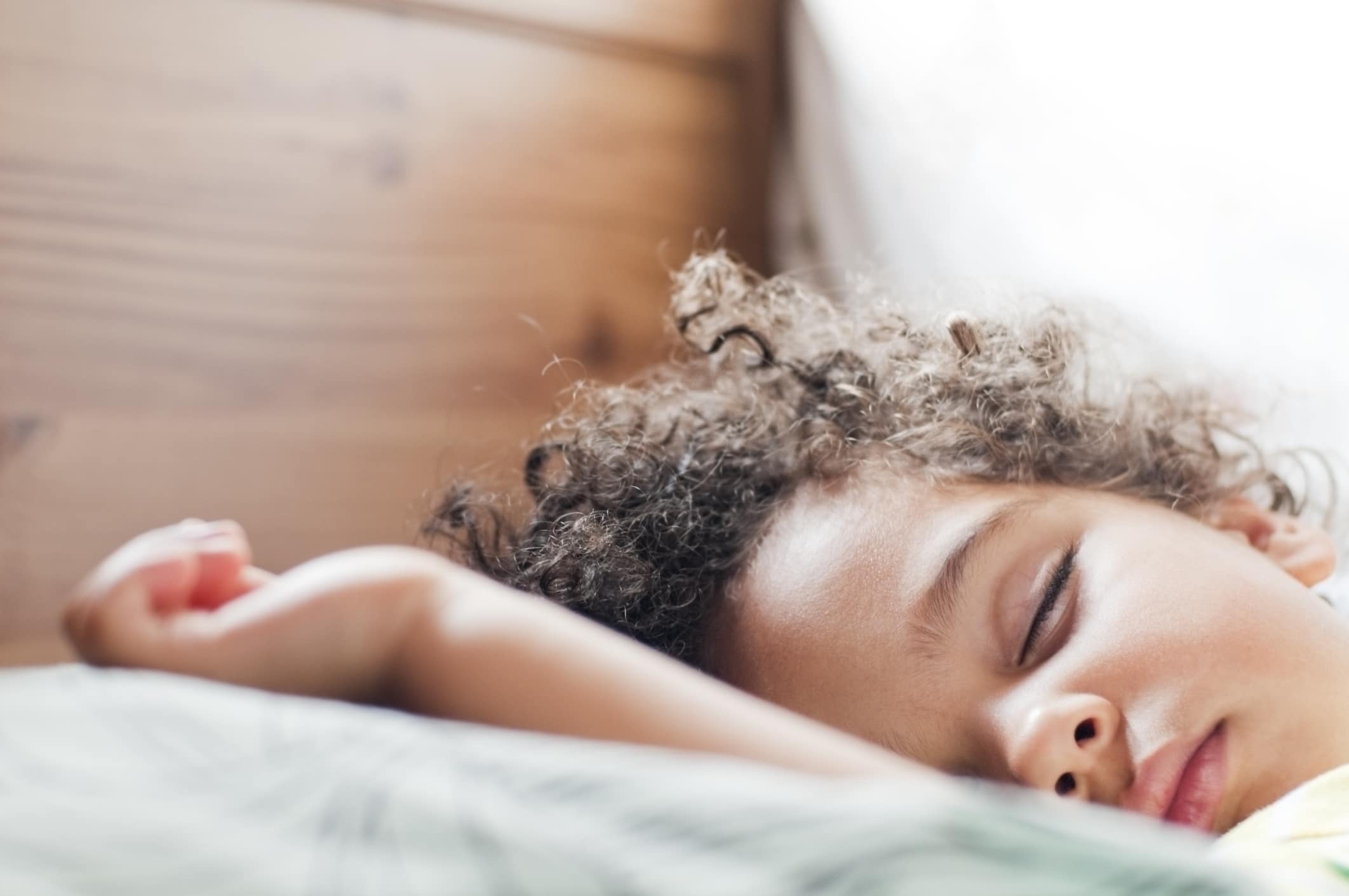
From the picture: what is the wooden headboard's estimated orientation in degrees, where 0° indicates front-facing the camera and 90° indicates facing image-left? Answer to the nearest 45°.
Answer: approximately 315°

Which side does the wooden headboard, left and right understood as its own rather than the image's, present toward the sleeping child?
front
